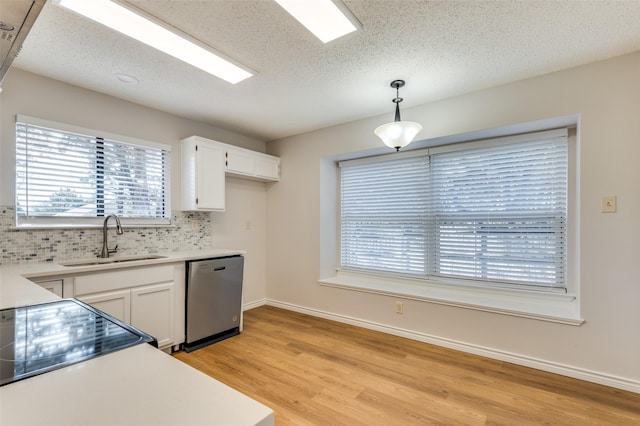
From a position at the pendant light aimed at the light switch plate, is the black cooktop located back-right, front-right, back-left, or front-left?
back-right

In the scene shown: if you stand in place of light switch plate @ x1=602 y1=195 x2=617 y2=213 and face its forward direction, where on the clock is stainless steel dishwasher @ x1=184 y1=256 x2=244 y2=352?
The stainless steel dishwasher is roughly at 2 o'clock from the light switch plate.

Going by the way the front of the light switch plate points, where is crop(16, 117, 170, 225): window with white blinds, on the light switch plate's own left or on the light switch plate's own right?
on the light switch plate's own right

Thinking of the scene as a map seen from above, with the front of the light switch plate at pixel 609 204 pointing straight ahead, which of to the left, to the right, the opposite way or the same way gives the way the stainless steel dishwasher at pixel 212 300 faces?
to the left
